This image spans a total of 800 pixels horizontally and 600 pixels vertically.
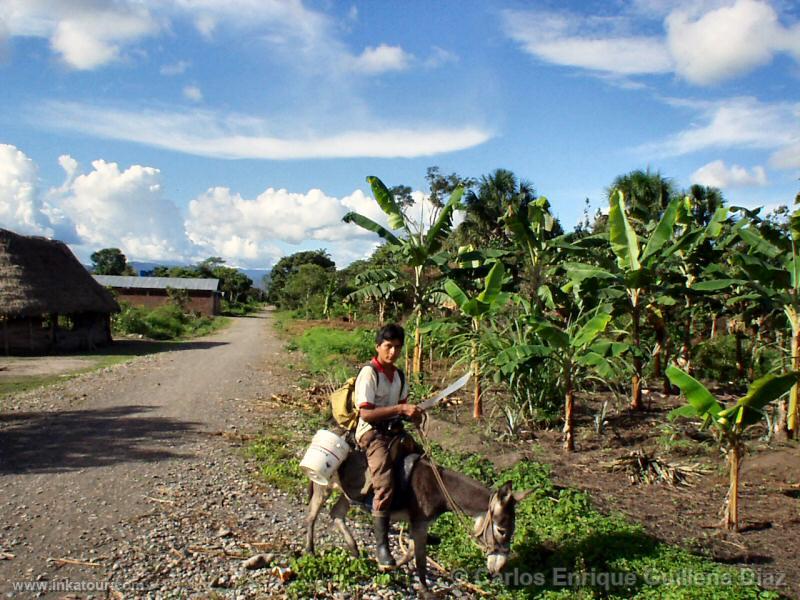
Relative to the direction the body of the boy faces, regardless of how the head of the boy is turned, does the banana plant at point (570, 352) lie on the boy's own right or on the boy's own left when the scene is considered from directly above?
on the boy's own left

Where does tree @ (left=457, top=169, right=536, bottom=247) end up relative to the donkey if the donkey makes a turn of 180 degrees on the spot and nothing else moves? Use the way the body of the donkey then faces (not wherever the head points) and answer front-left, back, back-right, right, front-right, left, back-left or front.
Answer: front-right

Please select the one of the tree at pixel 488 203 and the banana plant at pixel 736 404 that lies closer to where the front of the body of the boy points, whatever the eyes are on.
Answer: the banana plant

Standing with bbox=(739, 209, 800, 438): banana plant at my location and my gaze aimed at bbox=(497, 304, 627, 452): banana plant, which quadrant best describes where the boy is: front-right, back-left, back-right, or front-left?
front-left

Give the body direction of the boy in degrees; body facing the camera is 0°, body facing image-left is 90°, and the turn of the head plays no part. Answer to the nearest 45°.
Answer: approximately 315°

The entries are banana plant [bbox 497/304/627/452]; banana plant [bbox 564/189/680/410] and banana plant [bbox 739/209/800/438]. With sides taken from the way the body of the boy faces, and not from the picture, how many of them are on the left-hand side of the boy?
3

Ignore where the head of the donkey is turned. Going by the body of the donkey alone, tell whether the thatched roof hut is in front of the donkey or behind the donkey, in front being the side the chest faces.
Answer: behind

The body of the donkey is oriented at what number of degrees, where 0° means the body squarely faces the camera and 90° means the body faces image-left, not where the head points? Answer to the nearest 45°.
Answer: approximately 315°

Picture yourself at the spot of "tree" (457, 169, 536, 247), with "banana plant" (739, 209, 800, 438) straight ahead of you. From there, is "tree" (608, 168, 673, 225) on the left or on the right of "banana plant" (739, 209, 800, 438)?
left

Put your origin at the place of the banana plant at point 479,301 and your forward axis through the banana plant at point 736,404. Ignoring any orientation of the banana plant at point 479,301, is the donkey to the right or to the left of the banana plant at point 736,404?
right

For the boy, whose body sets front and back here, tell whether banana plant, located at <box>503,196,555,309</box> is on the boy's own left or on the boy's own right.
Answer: on the boy's own left

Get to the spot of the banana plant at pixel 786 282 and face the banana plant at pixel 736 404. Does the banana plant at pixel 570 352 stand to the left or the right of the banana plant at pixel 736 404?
right

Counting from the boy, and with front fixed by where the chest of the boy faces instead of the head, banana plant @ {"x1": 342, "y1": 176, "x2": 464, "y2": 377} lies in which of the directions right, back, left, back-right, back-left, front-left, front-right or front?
back-left

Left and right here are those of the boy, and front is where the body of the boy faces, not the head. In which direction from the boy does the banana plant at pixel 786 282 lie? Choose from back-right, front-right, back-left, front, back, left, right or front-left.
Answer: left

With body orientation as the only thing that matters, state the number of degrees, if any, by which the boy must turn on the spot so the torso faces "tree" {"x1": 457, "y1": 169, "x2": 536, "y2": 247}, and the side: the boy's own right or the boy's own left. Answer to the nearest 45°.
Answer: approximately 135° to the boy's own left

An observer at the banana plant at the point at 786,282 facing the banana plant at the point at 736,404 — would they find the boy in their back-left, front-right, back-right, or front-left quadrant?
front-right

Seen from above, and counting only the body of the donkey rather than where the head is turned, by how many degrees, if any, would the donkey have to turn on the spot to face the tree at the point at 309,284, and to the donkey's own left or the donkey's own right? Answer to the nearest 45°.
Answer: approximately 135° to the donkey's own left
